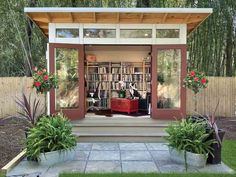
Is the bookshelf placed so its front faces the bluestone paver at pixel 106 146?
yes

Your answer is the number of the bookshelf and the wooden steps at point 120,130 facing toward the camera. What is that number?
2

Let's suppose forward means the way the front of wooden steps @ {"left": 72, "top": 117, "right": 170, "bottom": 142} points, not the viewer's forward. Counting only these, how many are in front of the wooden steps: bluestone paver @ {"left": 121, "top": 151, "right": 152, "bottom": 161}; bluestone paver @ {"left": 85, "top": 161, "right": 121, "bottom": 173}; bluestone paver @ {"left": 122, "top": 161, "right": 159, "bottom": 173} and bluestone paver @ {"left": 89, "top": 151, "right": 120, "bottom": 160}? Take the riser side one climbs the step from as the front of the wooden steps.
4

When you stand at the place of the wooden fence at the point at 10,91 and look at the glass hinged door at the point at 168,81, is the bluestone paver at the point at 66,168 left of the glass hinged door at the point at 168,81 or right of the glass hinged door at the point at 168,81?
right

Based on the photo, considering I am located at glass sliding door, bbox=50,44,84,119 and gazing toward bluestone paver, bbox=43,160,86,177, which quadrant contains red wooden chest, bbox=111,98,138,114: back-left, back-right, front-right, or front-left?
back-left

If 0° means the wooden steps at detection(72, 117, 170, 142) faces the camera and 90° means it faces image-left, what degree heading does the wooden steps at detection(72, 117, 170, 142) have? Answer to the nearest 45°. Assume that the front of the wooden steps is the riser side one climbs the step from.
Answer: approximately 0°

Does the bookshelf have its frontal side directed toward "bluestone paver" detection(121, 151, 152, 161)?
yes

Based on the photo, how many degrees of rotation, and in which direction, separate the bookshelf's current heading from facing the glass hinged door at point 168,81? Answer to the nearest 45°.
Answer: approximately 45° to its left

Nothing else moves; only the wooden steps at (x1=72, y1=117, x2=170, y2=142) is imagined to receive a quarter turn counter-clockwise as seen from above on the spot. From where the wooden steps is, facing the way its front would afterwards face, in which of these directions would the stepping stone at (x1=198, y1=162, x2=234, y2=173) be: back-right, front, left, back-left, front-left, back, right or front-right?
front-right

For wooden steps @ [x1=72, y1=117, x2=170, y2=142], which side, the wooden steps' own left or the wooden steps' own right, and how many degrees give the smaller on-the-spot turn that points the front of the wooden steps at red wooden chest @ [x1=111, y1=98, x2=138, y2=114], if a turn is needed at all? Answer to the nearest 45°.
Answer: approximately 180°

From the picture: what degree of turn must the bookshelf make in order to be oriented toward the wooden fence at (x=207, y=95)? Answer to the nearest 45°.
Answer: approximately 90° to its left

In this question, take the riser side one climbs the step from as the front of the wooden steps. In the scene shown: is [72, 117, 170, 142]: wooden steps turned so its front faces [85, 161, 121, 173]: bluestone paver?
yes

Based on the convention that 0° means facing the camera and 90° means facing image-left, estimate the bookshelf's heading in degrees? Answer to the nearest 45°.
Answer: approximately 0°

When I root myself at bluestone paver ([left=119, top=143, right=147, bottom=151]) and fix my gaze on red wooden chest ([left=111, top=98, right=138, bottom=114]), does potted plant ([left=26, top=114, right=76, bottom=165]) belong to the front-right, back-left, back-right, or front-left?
back-left
